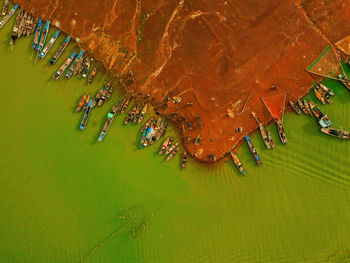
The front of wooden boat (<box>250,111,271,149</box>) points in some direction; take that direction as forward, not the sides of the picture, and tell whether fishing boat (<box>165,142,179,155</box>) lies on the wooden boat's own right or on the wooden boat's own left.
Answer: on the wooden boat's own left

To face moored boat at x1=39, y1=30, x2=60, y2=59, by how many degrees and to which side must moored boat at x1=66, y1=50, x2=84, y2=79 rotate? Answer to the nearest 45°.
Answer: approximately 135° to its left

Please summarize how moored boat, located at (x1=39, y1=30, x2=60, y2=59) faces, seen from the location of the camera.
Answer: facing away from the viewer and to the right of the viewer

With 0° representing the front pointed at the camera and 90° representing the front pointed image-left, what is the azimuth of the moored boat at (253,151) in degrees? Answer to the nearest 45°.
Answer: approximately 135°

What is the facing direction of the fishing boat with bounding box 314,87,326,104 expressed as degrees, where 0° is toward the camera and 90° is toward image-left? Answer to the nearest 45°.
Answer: approximately 135°

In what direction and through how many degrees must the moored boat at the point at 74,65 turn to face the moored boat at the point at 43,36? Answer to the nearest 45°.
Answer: approximately 135° to its left

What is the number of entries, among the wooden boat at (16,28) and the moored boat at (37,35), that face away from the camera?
2

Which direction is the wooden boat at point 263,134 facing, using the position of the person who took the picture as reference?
facing away from the viewer and to the left of the viewer
